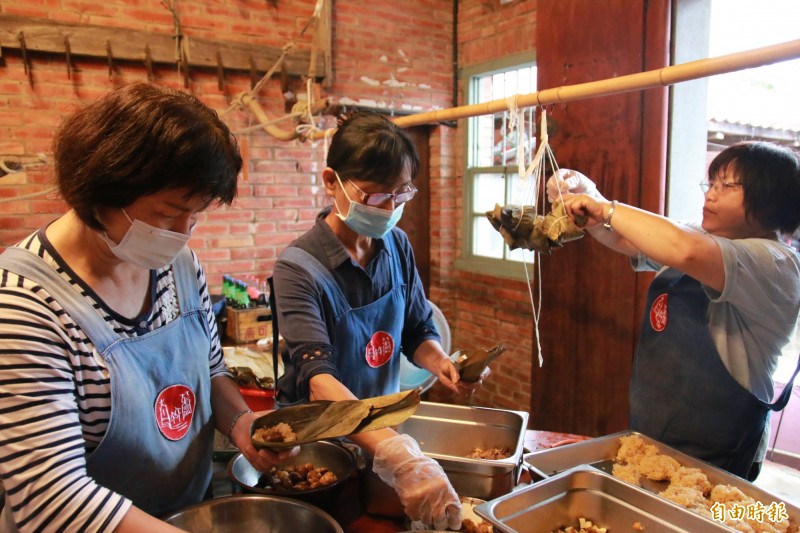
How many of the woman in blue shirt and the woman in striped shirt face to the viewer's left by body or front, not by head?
0

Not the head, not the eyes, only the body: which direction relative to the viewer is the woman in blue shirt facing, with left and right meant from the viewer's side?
facing the viewer and to the right of the viewer

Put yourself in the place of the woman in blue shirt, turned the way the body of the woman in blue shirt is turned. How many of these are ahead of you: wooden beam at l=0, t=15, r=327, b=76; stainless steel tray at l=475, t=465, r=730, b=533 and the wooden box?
1

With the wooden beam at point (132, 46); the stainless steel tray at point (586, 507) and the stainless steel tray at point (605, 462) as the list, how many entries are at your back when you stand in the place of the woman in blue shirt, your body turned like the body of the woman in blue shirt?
1

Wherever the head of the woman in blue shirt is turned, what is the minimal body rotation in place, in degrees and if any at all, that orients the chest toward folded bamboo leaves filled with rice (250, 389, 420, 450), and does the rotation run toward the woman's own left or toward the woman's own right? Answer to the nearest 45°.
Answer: approximately 45° to the woman's own right

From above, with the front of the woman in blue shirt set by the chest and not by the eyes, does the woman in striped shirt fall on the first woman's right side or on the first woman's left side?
on the first woman's right side

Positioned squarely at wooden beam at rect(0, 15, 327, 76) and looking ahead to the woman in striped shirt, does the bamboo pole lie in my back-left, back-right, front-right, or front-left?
front-left

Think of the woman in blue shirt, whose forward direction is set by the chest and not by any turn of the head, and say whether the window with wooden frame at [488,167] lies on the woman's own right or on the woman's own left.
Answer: on the woman's own left

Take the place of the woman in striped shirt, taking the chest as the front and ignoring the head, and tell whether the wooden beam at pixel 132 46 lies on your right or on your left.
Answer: on your left
